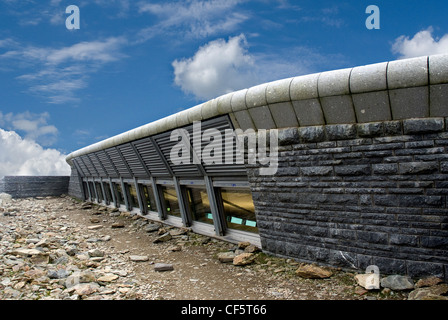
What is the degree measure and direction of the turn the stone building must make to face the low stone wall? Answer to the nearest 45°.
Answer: approximately 90° to its right

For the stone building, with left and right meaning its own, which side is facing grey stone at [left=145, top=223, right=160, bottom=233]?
front

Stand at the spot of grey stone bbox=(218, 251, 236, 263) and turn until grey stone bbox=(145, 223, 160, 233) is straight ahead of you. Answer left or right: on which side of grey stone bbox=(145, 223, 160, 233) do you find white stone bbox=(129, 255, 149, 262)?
left

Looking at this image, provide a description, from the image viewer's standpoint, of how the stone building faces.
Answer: facing the viewer and to the left of the viewer

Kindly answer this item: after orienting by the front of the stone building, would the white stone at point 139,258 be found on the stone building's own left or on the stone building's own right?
on the stone building's own right
